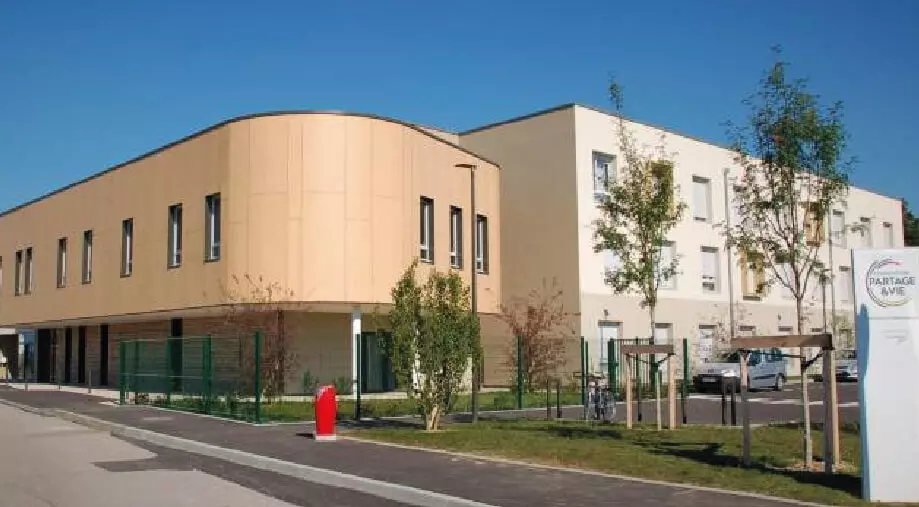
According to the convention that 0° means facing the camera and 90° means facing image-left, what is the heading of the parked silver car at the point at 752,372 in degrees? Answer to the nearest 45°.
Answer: approximately 45°

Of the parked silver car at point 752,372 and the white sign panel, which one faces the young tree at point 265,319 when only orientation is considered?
the parked silver car

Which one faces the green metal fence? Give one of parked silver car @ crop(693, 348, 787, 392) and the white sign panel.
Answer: the parked silver car
